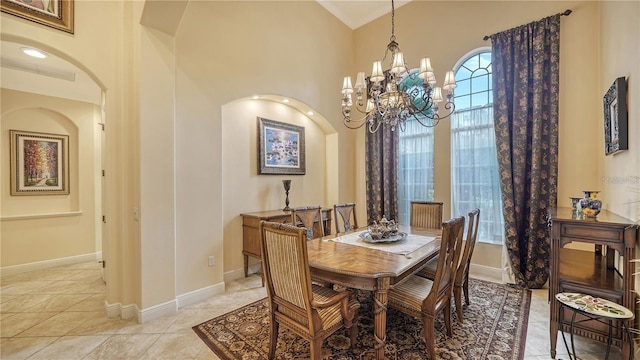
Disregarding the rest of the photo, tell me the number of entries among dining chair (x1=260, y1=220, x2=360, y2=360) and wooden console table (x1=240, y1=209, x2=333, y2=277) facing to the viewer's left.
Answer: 0

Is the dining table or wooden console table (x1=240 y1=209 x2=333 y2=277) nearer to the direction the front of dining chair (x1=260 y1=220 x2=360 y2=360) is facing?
the dining table

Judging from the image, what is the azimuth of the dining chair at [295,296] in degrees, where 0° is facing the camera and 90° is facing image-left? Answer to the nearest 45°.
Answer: approximately 225°

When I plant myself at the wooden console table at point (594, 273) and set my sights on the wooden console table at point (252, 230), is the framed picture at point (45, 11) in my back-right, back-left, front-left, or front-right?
front-left

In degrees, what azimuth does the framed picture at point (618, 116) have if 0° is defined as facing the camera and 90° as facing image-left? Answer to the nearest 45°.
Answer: approximately 90°

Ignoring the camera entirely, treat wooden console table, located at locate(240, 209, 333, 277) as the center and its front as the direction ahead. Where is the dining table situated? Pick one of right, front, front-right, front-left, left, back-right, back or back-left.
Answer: front

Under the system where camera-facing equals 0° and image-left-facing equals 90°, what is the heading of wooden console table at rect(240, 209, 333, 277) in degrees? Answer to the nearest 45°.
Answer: approximately 315°

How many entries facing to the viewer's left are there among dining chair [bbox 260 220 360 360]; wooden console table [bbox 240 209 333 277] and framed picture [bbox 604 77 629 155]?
1

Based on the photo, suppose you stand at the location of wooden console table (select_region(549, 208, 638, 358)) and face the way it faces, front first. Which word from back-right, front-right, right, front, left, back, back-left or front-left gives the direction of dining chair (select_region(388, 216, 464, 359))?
front

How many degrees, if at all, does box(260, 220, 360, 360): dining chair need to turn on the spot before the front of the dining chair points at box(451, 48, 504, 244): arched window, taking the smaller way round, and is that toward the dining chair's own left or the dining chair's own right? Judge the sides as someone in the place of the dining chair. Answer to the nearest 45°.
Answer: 0° — it already faces it

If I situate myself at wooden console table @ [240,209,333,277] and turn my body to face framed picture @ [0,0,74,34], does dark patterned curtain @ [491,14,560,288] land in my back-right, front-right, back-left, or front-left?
back-left
